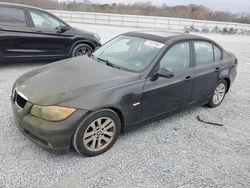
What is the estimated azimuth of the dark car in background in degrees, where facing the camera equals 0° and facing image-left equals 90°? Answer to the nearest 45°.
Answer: approximately 270°

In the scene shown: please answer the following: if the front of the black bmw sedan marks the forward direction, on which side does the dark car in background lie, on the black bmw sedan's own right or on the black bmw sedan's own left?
on the black bmw sedan's own right

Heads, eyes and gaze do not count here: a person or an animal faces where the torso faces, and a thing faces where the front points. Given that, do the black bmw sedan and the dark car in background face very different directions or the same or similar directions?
very different directions

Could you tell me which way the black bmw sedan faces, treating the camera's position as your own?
facing the viewer and to the left of the viewer

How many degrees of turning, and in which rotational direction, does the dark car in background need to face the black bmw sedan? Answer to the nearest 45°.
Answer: approximately 90° to its right

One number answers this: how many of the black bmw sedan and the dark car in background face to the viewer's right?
1
